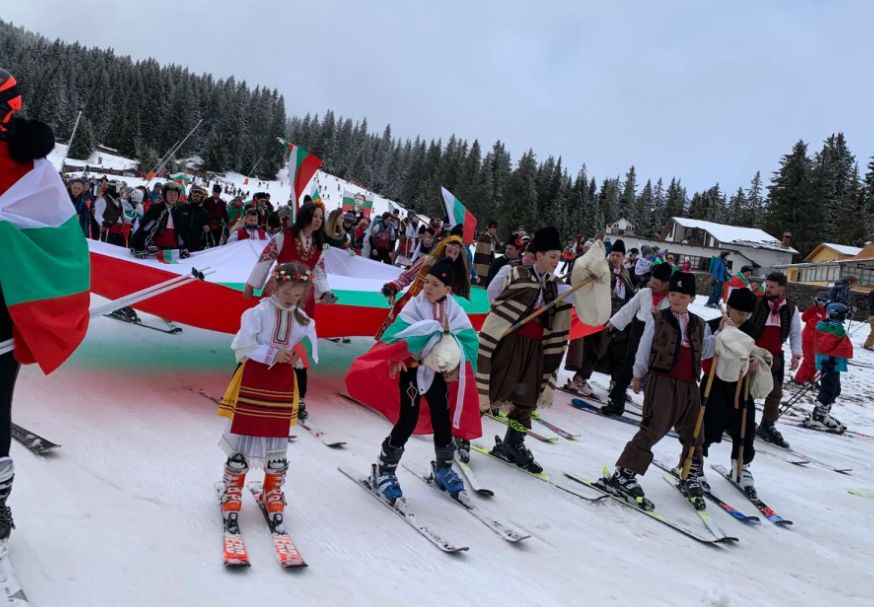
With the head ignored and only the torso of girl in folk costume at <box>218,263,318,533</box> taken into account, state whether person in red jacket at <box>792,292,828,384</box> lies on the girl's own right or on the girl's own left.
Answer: on the girl's own left

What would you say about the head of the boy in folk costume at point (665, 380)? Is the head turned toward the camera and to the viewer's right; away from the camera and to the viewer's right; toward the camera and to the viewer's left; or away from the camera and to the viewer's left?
toward the camera and to the viewer's left

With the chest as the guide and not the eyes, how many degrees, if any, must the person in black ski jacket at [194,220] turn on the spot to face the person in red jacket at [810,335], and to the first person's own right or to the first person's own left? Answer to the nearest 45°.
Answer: approximately 90° to the first person's own left

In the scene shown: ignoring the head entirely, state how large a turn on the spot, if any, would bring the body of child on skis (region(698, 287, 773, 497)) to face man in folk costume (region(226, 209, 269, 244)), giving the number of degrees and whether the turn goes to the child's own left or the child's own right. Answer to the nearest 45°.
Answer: approximately 135° to the child's own right

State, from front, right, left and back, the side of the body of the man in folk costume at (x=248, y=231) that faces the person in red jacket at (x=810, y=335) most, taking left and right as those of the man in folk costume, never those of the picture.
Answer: left

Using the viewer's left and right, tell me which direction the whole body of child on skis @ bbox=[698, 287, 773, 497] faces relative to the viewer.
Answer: facing the viewer and to the right of the viewer

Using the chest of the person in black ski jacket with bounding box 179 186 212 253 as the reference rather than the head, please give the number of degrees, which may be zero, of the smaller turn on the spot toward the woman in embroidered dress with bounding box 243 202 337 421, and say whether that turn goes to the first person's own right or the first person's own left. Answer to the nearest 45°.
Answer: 0° — they already face them
